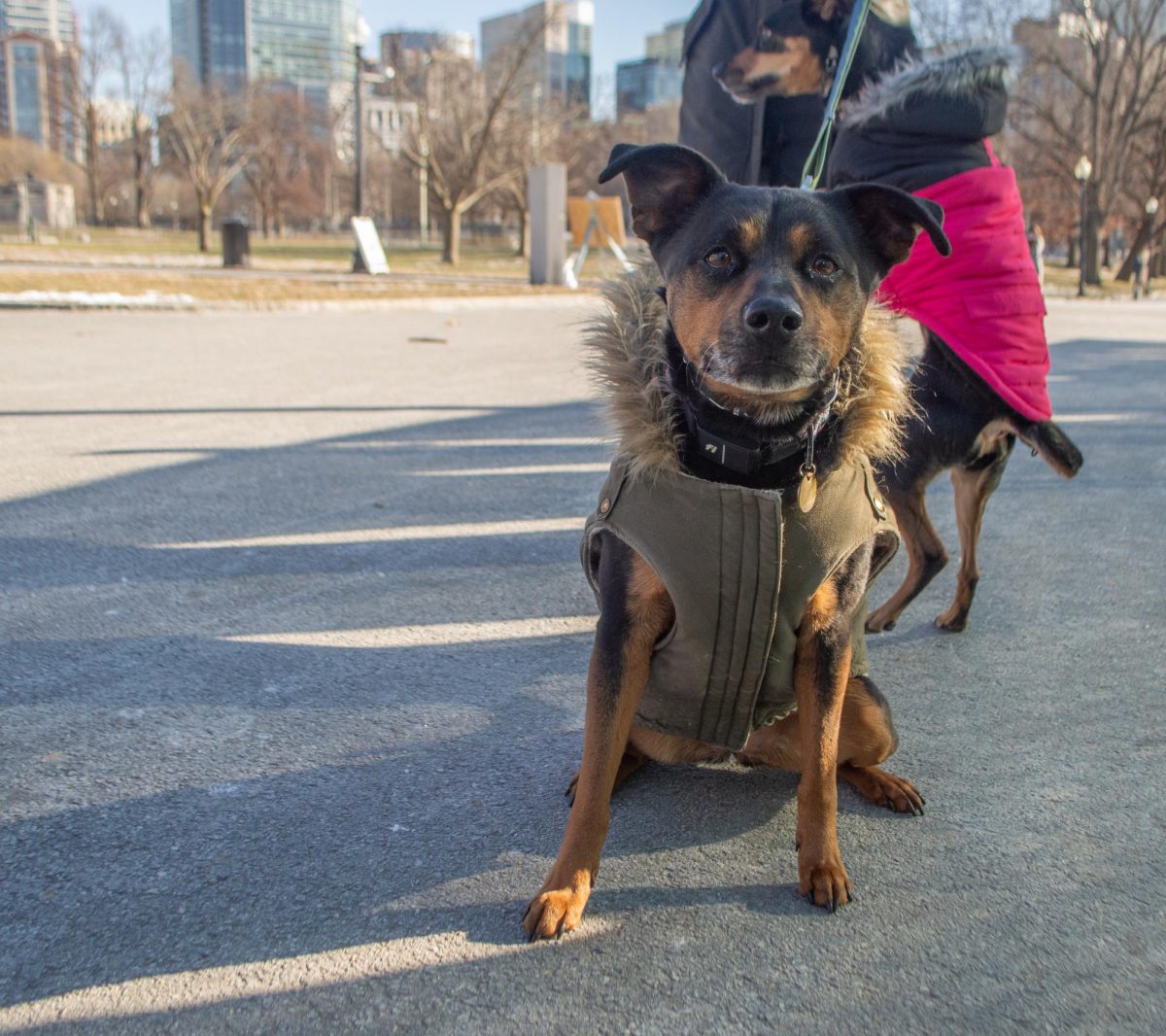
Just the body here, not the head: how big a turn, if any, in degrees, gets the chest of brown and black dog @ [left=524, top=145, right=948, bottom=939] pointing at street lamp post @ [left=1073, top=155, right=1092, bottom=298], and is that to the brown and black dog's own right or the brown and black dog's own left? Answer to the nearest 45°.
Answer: approximately 180°

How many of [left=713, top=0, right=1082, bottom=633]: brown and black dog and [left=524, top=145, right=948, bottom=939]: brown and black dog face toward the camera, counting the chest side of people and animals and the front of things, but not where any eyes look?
1

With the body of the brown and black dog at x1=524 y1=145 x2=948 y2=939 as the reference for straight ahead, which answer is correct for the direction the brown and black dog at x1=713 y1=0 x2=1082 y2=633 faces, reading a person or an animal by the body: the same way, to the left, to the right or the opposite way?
to the right

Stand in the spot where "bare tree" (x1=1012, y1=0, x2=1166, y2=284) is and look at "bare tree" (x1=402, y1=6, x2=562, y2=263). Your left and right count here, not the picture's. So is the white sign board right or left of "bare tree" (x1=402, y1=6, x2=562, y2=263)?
left

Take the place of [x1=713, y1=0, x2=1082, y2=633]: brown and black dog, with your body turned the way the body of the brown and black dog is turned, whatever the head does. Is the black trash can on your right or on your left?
on your right

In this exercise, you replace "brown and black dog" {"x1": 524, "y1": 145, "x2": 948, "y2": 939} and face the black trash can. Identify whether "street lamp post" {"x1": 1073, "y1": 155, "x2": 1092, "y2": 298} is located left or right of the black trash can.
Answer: right

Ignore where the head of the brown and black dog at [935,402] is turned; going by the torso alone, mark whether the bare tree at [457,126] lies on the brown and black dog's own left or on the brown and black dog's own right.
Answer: on the brown and black dog's own right

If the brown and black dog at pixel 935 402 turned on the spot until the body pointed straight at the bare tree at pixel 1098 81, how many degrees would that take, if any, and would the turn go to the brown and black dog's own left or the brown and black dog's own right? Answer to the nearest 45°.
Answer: approximately 90° to the brown and black dog's own right

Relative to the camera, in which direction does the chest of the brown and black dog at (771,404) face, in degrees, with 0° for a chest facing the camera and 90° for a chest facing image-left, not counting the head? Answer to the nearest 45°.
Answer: approximately 0°

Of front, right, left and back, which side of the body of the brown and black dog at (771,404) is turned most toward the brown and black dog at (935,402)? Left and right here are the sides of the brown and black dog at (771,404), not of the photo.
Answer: back

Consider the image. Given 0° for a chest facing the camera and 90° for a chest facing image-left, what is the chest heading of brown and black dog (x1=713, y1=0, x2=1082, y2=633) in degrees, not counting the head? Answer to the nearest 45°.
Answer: approximately 90°

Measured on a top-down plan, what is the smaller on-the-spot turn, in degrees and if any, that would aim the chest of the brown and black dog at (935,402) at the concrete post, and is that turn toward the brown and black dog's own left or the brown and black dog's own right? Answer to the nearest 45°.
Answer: approximately 90° to the brown and black dog's own right
